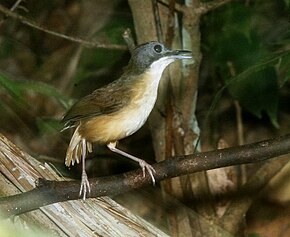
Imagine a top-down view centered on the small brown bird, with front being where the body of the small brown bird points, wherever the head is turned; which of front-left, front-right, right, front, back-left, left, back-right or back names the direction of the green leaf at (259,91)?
front-left

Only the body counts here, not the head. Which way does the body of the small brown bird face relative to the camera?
to the viewer's right

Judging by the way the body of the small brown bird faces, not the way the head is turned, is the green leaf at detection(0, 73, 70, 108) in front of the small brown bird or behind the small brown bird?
behind

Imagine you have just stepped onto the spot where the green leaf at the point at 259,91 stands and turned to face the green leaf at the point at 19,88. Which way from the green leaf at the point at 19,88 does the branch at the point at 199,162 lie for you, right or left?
left
